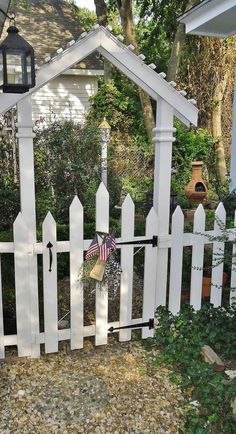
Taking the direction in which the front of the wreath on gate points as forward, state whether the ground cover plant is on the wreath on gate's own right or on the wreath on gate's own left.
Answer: on the wreath on gate's own left

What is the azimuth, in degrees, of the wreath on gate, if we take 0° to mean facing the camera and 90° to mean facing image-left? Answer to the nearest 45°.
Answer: approximately 0°

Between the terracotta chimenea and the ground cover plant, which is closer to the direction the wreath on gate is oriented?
the ground cover plant

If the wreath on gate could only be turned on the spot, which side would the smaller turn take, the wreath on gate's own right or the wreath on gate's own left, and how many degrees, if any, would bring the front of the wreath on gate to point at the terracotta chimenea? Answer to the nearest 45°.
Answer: approximately 180°
